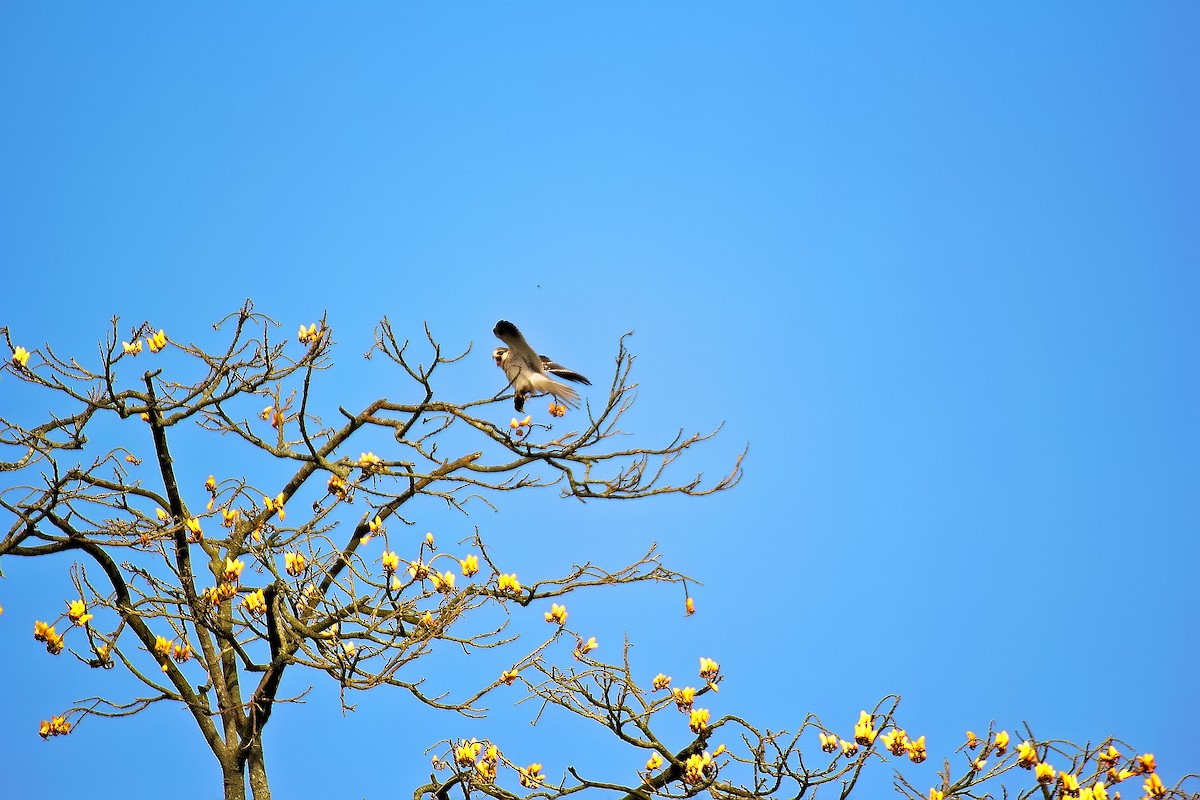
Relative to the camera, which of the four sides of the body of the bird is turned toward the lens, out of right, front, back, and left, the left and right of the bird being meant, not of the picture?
left
